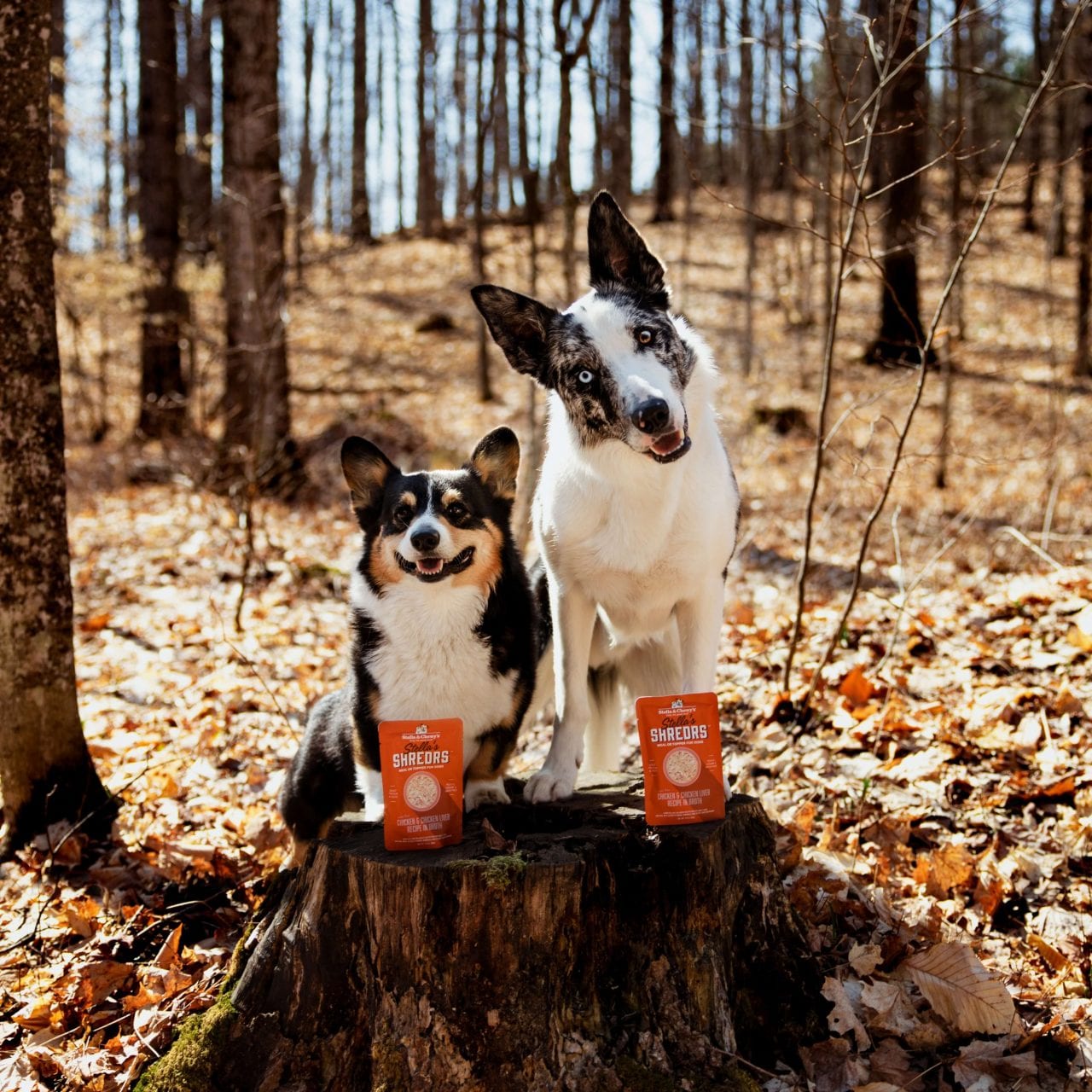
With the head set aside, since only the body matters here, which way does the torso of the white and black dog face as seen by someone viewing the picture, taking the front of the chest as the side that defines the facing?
toward the camera

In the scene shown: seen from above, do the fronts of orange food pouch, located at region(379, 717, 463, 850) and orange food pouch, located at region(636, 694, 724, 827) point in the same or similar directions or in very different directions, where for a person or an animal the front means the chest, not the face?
same or similar directions

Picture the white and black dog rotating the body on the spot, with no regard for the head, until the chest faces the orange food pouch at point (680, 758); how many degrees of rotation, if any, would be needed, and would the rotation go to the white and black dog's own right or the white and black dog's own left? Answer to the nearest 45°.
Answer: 0° — it already faces it

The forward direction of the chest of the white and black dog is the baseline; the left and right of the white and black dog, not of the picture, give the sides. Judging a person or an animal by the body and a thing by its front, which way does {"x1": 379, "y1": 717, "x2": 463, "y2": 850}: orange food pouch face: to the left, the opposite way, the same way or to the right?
the same way

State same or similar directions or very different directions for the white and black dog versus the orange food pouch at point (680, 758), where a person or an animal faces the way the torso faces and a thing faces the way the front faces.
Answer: same or similar directions

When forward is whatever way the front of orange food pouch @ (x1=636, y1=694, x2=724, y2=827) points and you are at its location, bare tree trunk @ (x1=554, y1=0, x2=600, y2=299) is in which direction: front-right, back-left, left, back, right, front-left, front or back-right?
back

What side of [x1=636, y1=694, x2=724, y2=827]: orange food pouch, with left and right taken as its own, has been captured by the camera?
front

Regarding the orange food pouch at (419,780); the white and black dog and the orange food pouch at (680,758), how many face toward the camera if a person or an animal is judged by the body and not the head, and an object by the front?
3

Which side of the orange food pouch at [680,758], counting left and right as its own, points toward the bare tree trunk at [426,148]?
back

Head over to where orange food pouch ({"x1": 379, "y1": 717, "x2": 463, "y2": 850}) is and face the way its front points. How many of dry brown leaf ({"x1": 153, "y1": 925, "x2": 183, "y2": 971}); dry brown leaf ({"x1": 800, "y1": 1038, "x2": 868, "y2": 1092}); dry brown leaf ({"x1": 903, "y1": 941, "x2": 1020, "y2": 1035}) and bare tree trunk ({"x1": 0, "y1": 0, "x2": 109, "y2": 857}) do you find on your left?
2

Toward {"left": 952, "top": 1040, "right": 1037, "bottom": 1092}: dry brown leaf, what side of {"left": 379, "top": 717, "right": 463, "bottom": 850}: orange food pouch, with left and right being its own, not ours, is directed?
left

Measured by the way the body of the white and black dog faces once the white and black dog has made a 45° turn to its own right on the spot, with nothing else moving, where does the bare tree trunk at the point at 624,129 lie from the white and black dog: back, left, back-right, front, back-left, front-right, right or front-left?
back-right

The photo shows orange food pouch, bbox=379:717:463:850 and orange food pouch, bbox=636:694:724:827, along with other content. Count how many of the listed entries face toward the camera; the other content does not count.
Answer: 2
